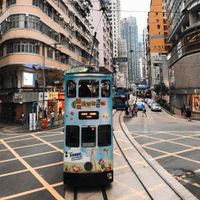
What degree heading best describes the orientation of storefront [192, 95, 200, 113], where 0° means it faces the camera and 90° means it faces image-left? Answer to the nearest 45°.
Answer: approximately 45°

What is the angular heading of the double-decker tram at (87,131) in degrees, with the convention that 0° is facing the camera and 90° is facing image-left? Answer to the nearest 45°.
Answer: approximately 180°

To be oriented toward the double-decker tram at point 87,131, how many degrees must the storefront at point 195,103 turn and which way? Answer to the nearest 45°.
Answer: approximately 45° to its left
